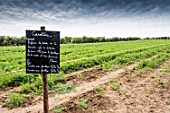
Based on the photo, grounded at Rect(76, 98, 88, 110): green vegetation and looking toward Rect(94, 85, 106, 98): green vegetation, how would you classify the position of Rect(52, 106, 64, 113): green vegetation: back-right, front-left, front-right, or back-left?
back-left

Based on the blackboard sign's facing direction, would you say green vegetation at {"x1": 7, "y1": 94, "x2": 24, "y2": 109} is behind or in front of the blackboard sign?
behind

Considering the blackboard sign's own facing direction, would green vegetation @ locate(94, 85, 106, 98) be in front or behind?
behind

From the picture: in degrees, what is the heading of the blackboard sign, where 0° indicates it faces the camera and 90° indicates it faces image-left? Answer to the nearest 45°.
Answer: approximately 0°
